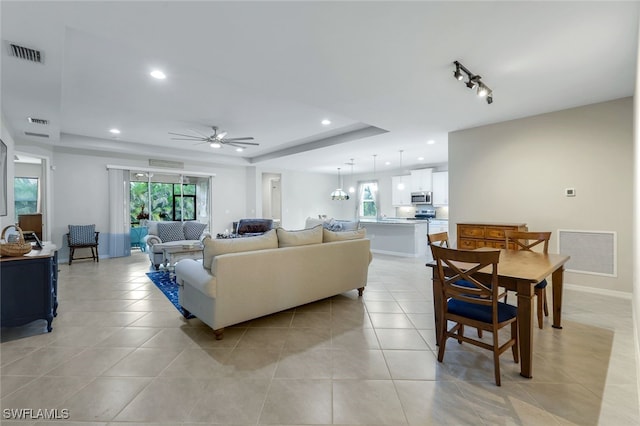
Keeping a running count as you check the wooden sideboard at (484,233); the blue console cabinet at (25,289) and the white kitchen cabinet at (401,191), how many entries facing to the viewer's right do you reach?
1

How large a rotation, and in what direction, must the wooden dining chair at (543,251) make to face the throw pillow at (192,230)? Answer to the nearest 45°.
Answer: approximately 45° to its right

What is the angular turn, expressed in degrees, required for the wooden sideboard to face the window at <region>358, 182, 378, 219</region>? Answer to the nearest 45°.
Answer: approximately 135° to its right

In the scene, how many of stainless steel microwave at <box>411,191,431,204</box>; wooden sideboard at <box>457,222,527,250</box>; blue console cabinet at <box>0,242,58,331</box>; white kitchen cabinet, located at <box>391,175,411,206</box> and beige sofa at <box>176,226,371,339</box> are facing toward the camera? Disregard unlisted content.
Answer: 3

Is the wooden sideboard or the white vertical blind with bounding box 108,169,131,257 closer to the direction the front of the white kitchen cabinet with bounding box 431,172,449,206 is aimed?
the wooden sideboard

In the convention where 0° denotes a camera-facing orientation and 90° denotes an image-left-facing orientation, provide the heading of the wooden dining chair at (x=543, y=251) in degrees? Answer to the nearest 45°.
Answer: approximately 45°

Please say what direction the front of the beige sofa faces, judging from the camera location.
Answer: facing away from the viewer and to the left of the viewer

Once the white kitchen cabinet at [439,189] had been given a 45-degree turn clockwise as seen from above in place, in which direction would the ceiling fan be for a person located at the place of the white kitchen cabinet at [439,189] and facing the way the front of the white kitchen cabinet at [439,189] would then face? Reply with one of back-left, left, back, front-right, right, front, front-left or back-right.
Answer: front

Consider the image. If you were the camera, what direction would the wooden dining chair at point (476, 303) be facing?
facing away from the viewer and to the right of the viewer

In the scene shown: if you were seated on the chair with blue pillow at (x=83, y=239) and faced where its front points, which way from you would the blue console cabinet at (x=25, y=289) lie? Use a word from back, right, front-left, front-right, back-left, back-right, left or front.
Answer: front

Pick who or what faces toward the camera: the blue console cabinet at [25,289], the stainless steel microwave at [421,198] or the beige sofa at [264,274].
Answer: the stainless steel microwave

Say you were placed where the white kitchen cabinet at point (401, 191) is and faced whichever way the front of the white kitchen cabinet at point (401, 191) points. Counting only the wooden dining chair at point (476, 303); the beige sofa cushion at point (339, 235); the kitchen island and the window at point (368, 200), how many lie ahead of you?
3

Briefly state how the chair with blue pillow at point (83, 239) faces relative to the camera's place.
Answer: facing the viewer

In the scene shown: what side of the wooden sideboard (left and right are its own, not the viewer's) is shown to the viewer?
front

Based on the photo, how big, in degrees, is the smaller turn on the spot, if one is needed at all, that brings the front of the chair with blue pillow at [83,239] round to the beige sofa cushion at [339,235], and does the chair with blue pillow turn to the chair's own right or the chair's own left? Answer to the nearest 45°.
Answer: approximately 45° to the chair's own left

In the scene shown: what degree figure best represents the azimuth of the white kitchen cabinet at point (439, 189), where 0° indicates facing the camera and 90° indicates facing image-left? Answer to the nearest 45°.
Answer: approximately 0°

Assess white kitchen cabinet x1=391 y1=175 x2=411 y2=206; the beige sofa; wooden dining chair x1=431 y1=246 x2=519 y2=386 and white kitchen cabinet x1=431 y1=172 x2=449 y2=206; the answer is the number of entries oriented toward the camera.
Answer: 2

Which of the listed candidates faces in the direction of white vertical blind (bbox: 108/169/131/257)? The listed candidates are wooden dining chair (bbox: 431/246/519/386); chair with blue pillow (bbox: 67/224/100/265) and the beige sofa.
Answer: the beige sofa

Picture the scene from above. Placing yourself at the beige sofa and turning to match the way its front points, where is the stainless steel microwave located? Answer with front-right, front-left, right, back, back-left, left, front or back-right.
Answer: right
